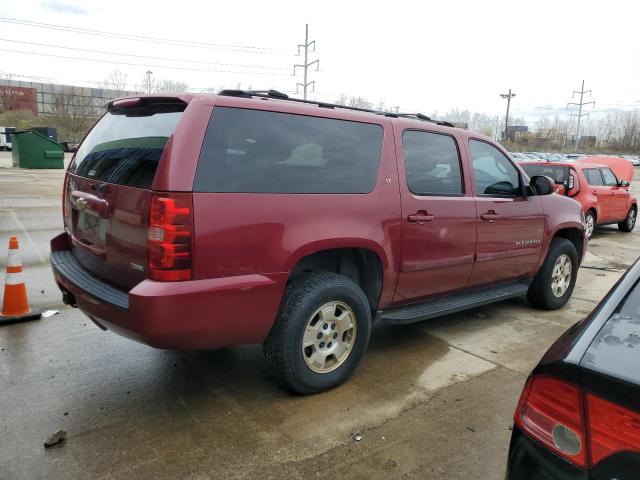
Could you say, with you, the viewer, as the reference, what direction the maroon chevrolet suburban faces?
facing away from the viewer and to the right of the viewer

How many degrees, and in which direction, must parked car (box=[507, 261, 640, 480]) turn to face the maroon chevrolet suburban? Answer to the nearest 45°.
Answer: approximately 45° to its left

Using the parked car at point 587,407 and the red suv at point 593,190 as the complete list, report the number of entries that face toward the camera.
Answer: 0

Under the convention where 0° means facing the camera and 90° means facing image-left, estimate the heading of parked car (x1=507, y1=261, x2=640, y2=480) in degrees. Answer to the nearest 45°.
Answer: approximately 180°
